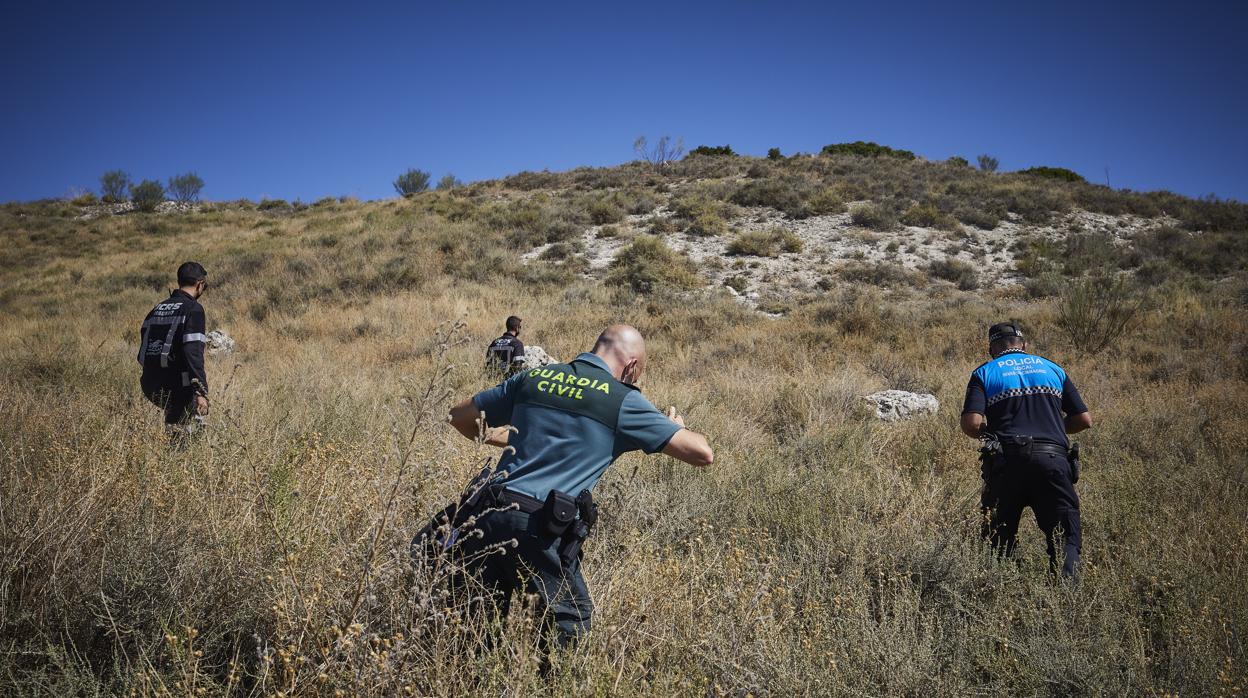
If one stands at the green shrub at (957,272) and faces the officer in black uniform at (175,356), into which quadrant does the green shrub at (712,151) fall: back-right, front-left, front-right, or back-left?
back-right

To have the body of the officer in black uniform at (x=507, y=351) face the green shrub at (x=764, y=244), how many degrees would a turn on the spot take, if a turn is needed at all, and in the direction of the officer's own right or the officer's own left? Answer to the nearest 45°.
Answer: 0° — they already face it

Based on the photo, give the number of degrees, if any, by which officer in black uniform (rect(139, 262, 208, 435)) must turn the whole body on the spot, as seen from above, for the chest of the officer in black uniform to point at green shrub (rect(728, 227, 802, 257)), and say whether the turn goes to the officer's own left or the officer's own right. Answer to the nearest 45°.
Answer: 0° — they already face it

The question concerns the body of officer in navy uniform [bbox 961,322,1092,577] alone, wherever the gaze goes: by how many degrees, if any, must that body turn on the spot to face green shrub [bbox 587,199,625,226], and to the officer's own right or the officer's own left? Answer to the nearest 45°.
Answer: approximately 45° to the officer's own left

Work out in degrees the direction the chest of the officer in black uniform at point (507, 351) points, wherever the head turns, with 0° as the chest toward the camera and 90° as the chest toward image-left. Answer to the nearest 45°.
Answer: approximately 225°

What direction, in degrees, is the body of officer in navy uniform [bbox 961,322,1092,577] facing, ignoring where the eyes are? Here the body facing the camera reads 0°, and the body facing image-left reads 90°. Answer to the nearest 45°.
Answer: approximately 180°

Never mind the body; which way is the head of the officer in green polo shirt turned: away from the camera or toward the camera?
away from the camera
